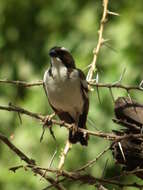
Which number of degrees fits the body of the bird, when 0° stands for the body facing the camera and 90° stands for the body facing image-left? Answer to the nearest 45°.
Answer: approximately 45°
